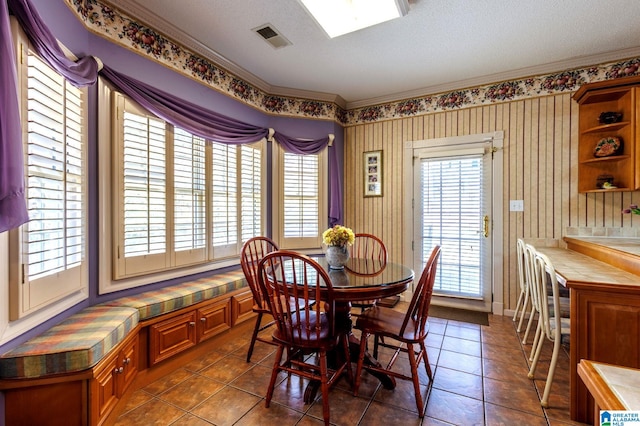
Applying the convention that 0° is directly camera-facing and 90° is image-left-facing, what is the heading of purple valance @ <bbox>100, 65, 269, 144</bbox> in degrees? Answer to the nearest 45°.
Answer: approximately 315°

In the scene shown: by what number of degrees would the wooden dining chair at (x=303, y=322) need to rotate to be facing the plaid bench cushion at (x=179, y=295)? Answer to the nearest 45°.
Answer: approximately 90° to its left

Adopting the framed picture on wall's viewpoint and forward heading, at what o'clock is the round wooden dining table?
The round wooden dining table is roughly at 12 o'clock from the framed picture on wall.

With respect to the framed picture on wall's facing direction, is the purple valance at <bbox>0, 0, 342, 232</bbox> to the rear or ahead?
ahead

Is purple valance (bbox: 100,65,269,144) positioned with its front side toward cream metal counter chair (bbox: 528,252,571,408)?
yes

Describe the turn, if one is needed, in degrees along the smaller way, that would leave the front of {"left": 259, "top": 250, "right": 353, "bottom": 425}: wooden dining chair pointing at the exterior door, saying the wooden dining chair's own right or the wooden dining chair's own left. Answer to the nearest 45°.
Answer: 0° — it already faces it

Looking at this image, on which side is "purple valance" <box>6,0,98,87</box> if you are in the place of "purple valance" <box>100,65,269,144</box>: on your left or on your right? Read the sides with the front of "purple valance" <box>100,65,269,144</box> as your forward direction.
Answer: on your right

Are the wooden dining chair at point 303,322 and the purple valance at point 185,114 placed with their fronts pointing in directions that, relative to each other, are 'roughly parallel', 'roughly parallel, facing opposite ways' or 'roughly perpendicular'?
roughly perpendicular

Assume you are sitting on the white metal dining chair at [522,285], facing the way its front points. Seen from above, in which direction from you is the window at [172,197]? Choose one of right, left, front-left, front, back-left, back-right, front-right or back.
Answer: back-right

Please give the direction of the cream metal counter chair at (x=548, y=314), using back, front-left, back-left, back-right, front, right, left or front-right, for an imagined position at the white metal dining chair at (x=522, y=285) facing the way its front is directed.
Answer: right

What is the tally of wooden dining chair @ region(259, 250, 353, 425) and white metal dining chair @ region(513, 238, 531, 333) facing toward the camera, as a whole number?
0

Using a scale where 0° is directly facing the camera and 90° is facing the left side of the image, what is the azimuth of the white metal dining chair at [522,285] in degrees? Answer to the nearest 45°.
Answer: approximately 270°

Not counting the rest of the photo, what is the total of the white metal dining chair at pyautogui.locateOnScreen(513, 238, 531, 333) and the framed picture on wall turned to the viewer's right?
1

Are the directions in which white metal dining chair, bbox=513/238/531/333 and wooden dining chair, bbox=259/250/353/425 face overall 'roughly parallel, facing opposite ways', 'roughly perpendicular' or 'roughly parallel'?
roughly perpendicular

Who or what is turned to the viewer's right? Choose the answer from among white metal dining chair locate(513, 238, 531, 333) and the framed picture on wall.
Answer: the white metal dining chair

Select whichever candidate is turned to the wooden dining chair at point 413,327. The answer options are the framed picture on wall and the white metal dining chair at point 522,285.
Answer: the framed picture on wall
